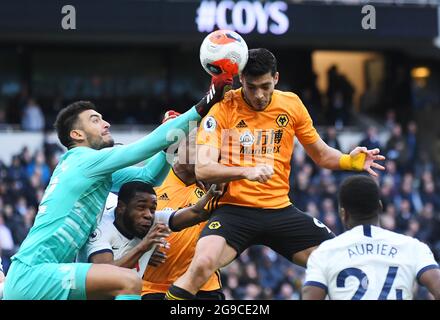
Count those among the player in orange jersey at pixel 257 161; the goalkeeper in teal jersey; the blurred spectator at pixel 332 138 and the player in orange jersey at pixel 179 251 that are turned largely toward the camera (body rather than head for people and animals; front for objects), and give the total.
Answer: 3

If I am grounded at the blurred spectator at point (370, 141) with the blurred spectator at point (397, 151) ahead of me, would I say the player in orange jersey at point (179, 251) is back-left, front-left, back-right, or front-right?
back-right

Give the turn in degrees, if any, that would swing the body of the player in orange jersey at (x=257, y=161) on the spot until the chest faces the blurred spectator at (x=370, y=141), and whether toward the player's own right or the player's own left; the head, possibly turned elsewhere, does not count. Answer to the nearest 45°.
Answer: approximately 180°

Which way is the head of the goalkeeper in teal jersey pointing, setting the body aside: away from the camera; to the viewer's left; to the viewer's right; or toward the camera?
to the viewer's right

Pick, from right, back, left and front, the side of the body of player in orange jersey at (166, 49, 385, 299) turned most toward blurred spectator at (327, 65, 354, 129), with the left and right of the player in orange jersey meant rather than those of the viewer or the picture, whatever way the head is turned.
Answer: back

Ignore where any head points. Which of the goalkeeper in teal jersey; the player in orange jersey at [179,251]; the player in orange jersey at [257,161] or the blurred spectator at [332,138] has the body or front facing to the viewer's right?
the goalkeeper in teal jersey

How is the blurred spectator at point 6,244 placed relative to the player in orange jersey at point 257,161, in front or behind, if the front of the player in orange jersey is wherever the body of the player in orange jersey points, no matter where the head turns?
behind

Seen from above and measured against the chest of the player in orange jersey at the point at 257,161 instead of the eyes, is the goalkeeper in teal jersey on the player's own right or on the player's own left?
on the player's own right
